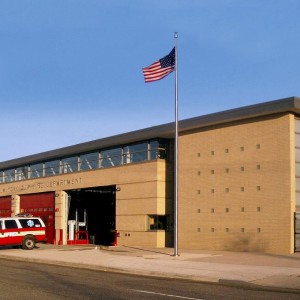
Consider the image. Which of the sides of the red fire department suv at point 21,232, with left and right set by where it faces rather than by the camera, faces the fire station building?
back

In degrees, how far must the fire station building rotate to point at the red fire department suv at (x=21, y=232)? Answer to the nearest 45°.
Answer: approximately 45° to its right

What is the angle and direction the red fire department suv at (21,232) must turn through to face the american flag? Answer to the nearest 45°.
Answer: approximately 135° to its left

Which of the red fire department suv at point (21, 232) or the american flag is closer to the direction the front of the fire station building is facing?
the american flag

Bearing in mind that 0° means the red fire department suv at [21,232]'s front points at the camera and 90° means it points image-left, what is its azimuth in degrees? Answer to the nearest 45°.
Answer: approximately 90°

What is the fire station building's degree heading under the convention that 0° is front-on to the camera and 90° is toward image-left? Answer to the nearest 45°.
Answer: approximately 45°
